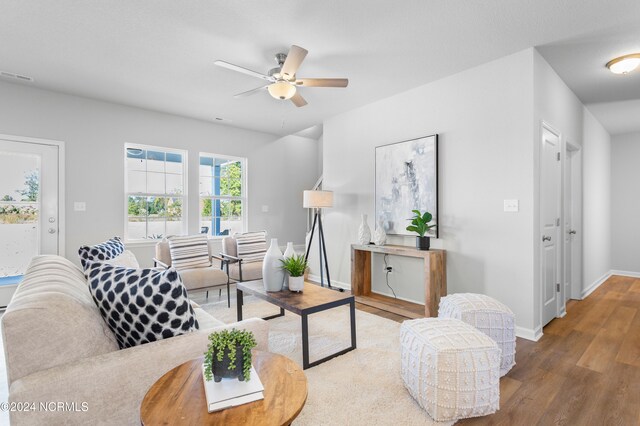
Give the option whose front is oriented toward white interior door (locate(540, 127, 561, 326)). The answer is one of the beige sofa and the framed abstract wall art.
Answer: the beige sofa

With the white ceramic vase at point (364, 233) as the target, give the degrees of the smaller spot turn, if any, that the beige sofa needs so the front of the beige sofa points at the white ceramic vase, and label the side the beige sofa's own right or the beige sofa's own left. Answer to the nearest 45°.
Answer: approximately 45° to the beige sofa's own left

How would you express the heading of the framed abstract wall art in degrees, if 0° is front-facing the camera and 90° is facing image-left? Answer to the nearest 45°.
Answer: approximately 45°

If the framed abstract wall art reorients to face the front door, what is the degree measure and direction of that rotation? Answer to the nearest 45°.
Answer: approximately 45° to its right

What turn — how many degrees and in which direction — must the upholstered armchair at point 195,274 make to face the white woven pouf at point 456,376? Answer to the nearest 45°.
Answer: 0° — it already faces it

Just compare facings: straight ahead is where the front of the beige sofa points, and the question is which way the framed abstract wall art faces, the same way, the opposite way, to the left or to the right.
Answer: the opposite way

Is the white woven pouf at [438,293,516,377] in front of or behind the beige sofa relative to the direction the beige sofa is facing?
in front

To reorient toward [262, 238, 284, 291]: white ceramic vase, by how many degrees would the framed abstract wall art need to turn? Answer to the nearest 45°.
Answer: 0° — it already faces it

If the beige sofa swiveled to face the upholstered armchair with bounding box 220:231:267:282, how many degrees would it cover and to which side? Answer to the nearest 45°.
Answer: approximately 45° to its left

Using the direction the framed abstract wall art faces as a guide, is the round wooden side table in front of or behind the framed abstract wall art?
in front

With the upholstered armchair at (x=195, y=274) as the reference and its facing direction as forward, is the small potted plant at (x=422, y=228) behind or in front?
in front

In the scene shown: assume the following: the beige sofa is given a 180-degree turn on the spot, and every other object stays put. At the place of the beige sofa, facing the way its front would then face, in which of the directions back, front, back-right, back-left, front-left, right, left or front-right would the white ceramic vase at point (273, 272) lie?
back-right

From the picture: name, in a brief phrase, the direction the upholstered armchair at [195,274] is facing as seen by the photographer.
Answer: facing the viewer and to the right of the viewer

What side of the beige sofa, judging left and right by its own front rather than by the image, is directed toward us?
right

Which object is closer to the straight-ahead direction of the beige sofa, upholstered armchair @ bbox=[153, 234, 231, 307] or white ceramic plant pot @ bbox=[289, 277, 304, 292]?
the white ceramic plant pot
